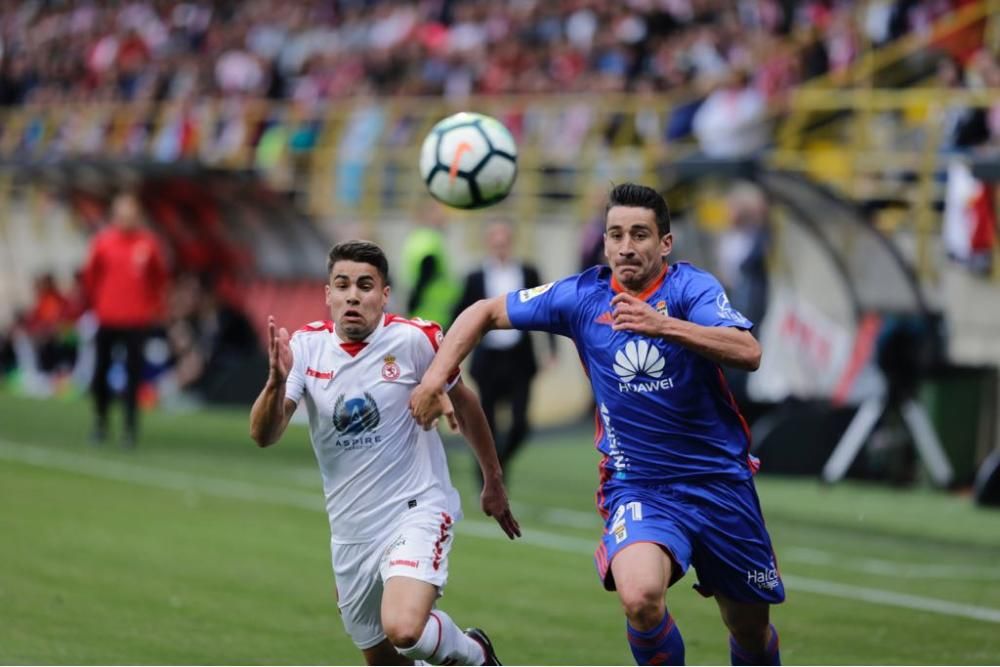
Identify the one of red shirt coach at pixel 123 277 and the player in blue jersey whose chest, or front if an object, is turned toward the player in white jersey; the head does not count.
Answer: the red shirt coach

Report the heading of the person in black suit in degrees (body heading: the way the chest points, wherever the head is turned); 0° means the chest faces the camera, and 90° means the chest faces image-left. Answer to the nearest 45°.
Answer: approximately 0°

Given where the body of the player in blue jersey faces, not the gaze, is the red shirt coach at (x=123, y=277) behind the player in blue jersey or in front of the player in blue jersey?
behind

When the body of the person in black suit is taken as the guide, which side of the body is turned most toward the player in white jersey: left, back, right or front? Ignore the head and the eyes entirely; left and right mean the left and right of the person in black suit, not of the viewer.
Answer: front

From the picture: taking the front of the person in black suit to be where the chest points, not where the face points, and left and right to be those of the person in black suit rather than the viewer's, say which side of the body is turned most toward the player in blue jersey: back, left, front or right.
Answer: front

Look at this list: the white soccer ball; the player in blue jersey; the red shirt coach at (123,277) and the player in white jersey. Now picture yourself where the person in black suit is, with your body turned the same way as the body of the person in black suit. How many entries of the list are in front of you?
3

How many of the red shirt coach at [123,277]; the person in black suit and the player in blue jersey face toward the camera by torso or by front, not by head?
3

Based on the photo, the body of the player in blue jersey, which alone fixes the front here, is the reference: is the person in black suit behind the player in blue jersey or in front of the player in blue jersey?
behind

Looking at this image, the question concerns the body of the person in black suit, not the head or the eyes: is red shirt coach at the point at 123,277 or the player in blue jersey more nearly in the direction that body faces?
the player in blue jersey

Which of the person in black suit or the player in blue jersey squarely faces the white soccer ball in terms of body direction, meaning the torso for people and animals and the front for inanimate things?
the person in black suit

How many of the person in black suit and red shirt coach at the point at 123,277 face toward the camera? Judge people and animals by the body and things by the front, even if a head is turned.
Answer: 2

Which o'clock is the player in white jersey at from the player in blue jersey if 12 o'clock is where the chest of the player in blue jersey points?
The player in white jersey is roughly at 3 o'clock from the player in blue jersey.
